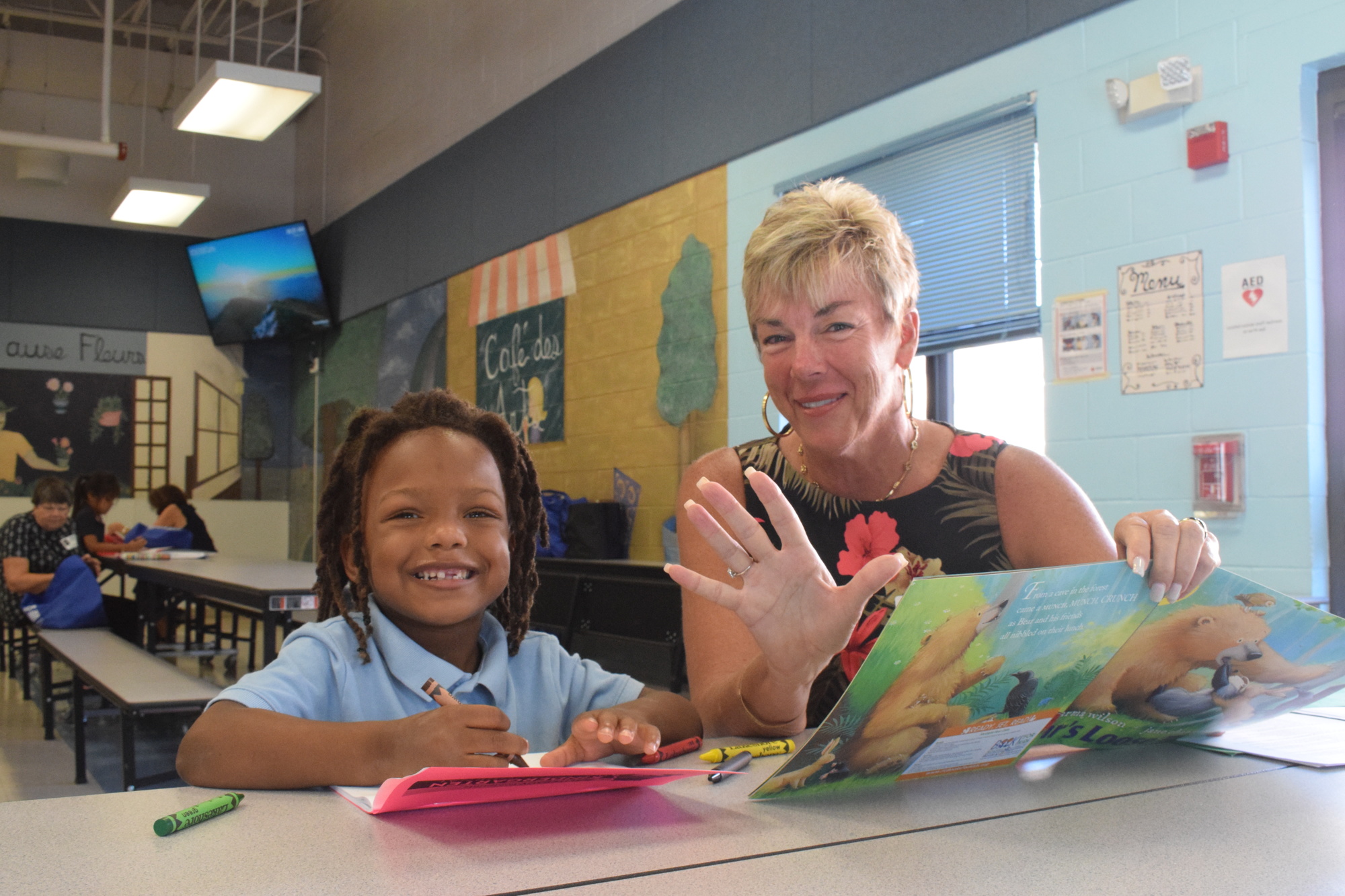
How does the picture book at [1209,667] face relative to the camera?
toward the camera

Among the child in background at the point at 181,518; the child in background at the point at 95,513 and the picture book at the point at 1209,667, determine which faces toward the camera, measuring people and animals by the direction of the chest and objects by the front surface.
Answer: the picture book

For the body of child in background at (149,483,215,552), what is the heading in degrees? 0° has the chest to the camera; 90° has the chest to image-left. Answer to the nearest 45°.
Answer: approximately 90°

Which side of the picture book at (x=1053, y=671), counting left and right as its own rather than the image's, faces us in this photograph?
front

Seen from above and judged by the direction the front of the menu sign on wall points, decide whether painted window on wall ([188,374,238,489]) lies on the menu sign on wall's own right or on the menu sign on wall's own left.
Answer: on the menu sign on wall's own right

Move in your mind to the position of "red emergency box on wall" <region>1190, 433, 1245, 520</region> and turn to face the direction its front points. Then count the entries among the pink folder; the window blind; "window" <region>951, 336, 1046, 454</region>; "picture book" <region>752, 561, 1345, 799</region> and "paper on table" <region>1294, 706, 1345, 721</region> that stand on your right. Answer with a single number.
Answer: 2

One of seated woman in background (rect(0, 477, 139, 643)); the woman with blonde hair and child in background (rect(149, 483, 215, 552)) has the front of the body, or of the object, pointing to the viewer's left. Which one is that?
the child in background

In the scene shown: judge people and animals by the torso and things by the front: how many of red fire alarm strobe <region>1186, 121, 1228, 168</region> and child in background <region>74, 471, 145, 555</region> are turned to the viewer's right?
1

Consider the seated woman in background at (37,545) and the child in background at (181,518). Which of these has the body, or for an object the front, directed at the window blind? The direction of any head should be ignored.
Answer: the seated woman in background

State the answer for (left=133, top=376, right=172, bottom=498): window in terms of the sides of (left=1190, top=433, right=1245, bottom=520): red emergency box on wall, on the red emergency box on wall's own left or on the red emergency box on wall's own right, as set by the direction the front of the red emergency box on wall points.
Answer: on the red emergency box on wall's own right

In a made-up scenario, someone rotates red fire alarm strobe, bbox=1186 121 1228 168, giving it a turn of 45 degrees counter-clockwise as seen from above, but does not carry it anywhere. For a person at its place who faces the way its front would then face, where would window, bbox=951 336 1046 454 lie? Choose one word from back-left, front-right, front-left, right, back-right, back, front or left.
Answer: back-right

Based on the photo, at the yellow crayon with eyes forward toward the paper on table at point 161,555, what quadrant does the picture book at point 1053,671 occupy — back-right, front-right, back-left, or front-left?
back-right

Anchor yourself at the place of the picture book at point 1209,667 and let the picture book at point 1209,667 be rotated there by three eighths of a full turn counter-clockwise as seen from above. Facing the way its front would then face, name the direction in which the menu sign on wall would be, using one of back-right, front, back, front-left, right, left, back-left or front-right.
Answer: front-left

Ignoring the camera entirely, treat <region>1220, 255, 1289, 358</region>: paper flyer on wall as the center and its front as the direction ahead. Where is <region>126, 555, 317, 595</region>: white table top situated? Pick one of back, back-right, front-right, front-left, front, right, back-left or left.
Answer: front-right

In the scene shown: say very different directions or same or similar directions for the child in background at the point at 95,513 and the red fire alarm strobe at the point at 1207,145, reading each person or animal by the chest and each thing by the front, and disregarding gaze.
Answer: very different directions

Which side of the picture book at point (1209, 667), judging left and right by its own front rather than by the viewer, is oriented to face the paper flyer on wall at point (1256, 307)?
back
